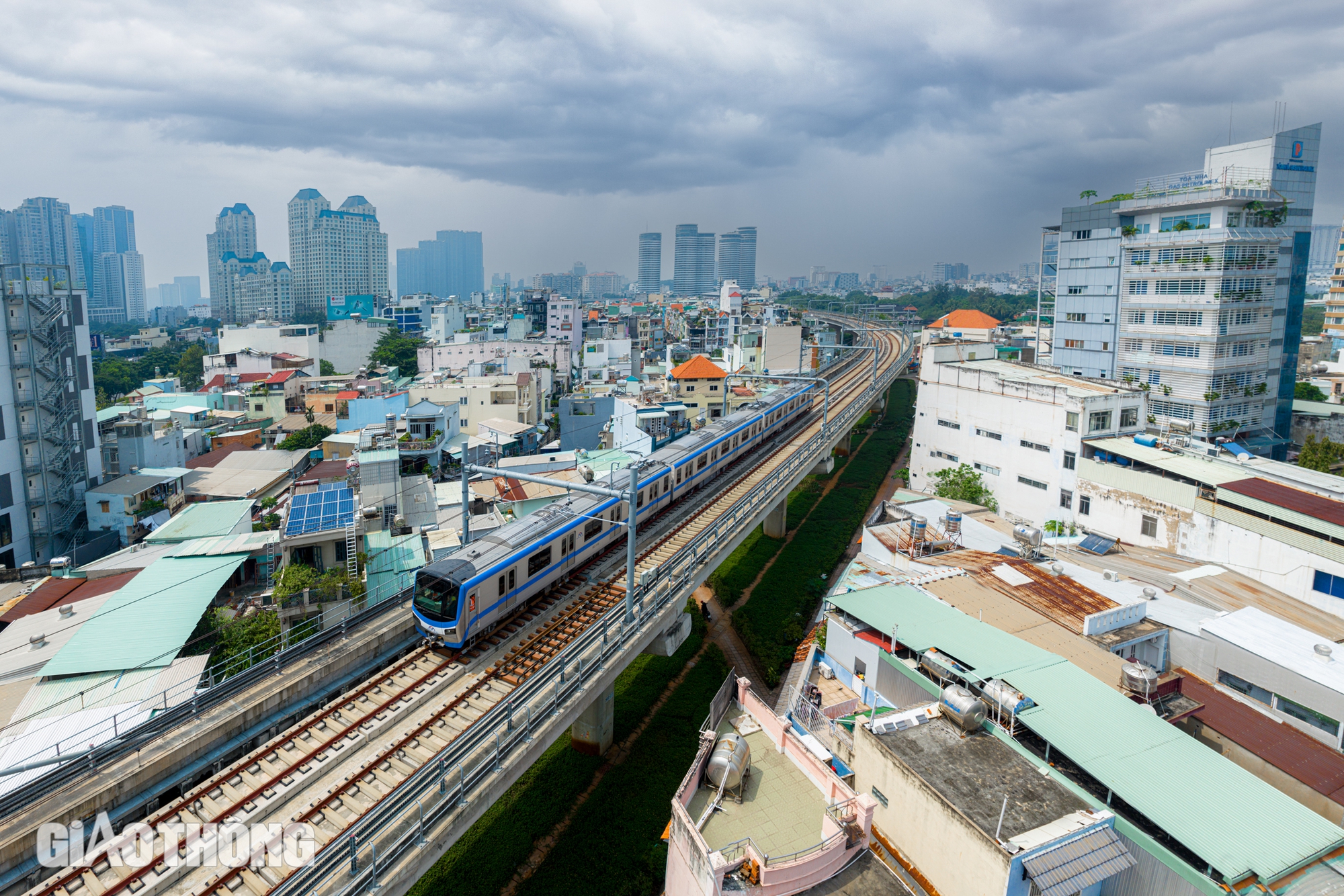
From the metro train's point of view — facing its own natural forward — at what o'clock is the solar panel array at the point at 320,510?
The solar panel array is roughly at 3 o'clock from the metro train.

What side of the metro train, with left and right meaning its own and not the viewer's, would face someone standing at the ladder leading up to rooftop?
right

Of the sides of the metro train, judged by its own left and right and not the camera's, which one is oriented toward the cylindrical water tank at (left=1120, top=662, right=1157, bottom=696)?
left

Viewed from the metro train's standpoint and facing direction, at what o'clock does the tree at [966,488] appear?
The tree is roughly at 6 o'clock from the metro train.

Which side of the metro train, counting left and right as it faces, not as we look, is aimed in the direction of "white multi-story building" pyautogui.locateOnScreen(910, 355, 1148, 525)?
back

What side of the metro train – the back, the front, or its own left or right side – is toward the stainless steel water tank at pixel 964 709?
left

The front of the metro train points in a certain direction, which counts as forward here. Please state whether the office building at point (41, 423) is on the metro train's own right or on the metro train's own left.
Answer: on the metro train's own right

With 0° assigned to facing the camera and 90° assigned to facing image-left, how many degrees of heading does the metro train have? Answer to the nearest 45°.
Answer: approximately 45°

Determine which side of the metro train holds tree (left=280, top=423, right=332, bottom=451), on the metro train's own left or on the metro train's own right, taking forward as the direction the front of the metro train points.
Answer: on the metro train's own right
